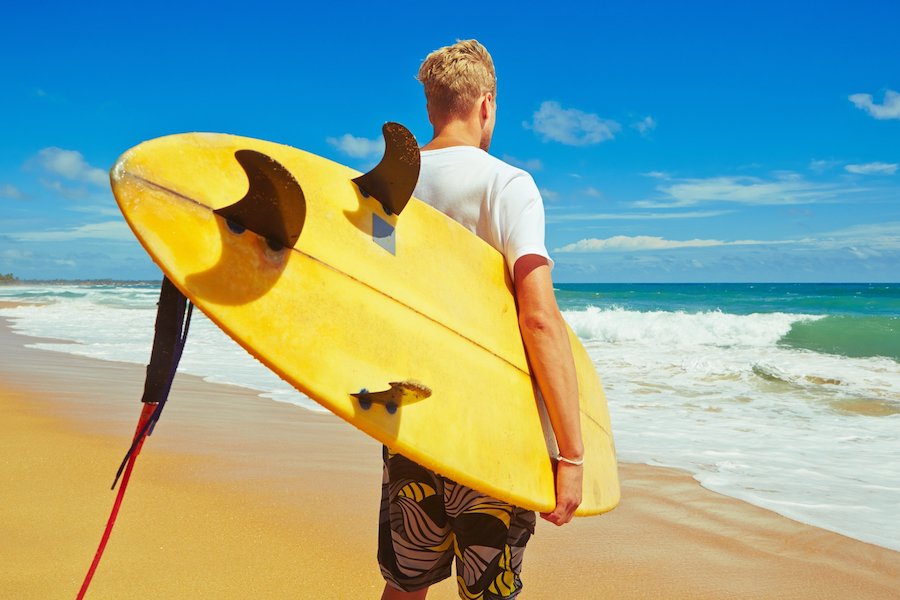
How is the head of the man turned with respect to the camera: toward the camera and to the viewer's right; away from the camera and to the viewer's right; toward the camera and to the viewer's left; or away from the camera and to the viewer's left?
away from the camera and to the viewer's right

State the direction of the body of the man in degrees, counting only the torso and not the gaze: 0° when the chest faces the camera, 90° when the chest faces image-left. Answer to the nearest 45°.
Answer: approximately 225°
